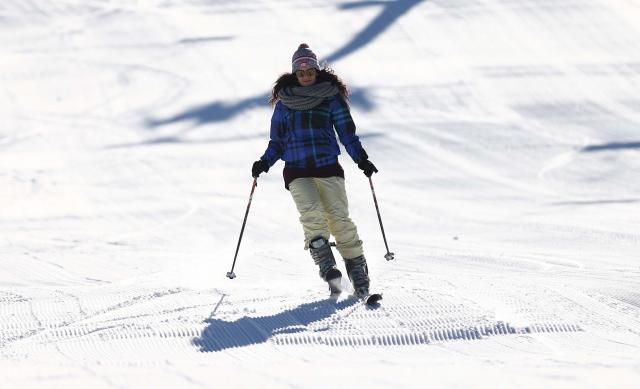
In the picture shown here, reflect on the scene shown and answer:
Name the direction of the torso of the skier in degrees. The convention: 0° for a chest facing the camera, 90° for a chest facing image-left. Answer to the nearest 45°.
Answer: approximately 0°
